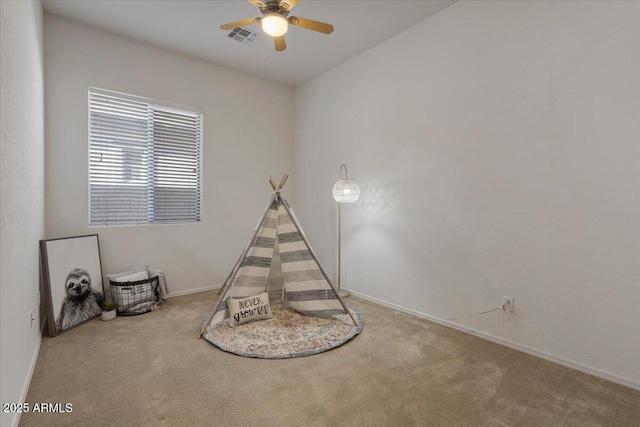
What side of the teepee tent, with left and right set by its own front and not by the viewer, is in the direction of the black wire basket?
right

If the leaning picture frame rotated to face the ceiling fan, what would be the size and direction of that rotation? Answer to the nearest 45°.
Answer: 0° — it already faces it

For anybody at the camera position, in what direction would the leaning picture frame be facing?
facing the viewer and to the right of the viewer

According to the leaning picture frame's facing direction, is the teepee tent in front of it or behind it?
in front

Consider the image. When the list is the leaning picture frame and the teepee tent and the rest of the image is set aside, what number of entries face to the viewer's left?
0

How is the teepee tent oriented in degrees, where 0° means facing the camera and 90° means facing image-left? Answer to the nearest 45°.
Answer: approximately 0°
